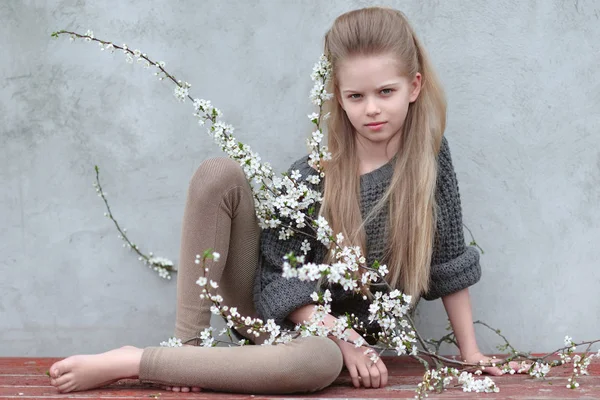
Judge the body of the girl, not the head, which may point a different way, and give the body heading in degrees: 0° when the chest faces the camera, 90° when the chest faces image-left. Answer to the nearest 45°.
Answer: approximately 45°
